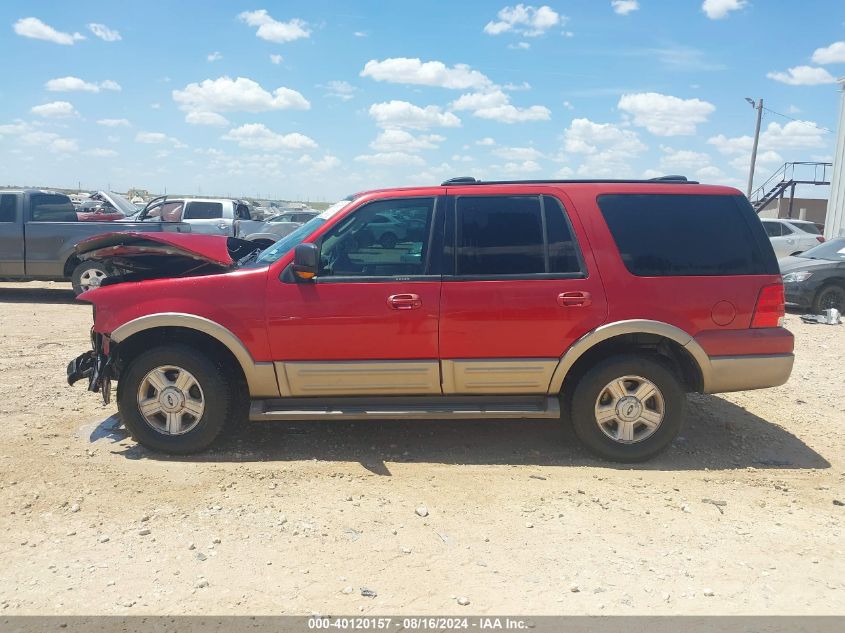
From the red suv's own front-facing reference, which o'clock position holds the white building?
The white building is roughly at 4 o'clock from the red suv.

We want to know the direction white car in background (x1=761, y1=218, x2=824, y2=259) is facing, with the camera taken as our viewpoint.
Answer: facing to the left of the viewer

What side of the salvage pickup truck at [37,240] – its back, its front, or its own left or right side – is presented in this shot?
left

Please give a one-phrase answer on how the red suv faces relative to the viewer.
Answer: facing to the left of the viewer

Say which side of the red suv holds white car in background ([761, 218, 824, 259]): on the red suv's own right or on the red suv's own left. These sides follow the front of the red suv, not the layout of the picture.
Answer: on the red suv's own right

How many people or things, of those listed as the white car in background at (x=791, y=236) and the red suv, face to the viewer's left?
2

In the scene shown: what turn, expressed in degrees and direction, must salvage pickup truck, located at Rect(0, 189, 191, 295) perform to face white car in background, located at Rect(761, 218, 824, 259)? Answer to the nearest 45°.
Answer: approximately 180°
